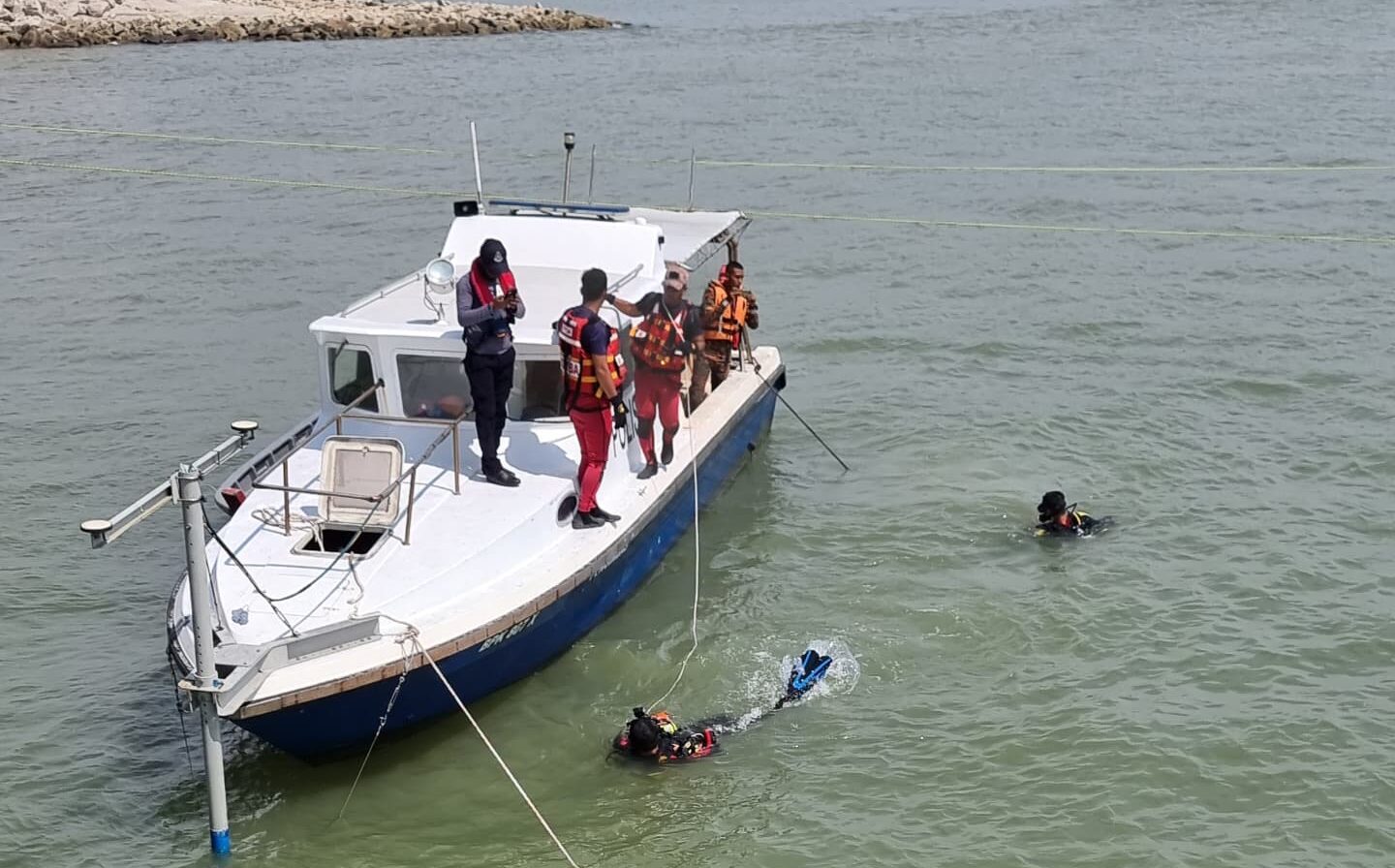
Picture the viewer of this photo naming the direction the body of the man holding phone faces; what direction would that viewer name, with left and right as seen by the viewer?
facing the viewer and to the right of the viewer

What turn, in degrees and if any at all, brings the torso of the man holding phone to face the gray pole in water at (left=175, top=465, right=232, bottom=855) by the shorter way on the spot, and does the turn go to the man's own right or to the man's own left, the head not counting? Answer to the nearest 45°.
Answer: approximately 90° to the man's own right

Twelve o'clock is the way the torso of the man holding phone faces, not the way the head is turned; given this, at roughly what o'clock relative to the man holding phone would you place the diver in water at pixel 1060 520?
The diver in water is roughly at 10 o'clock from the man holding phone.

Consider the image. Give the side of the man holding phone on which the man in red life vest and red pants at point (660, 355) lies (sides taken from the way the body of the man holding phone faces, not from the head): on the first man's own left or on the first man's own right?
on the first man's own left

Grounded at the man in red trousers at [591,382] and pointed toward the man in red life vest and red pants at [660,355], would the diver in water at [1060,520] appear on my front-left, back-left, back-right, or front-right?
front-right
